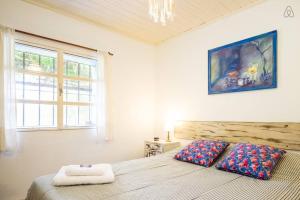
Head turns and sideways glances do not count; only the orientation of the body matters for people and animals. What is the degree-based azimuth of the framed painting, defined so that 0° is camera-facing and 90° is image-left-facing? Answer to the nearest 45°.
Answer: approximately 45°

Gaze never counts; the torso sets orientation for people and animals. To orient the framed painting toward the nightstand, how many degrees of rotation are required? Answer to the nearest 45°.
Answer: approximately 45° to its right

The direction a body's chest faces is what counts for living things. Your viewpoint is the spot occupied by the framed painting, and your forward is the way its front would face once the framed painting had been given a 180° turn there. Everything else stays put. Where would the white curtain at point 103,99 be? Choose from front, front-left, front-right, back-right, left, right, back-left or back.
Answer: back-left

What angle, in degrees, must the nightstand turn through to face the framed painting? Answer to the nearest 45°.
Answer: approximately 90° to its left

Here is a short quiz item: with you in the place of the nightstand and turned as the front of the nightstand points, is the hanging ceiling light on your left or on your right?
on your left

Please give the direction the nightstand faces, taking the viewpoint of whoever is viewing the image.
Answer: facing the viewer and to the left of the viewer

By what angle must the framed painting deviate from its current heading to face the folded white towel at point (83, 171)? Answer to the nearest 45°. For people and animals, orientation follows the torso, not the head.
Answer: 0° — it already faces it

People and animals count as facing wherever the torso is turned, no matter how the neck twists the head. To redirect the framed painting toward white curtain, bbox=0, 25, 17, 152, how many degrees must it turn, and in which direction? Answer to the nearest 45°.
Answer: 0° — it already faces it

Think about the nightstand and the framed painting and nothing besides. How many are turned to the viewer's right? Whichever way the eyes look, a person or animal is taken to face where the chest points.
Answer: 0

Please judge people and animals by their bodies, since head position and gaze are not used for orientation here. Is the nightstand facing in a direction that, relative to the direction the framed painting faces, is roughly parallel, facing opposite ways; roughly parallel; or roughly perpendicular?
roughly parallel

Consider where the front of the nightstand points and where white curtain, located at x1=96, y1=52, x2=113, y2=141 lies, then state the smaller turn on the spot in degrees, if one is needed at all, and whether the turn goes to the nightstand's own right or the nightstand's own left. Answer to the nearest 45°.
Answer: approximately 45° to the nightstand's own right

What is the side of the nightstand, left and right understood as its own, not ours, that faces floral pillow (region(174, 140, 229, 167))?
left

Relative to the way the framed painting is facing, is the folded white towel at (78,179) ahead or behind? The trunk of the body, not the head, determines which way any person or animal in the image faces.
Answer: ahead
